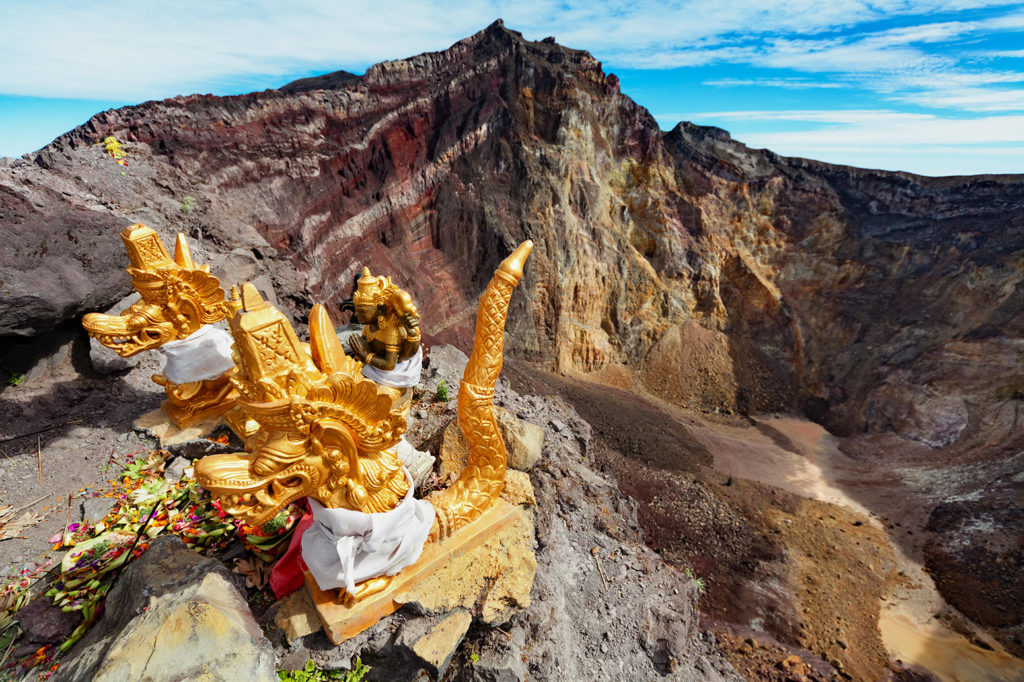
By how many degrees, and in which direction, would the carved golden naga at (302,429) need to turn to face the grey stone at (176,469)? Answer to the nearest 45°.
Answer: approximately 45° to its right

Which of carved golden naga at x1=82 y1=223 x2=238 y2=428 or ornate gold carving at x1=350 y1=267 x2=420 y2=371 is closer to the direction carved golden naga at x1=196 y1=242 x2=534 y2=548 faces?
the carved golden naga

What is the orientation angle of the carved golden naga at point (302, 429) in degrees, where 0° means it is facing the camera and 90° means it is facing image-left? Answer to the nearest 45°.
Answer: approximately 90°

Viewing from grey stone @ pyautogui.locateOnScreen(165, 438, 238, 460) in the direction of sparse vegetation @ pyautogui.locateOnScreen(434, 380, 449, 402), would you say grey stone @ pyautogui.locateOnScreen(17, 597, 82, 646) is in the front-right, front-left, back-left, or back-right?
back-right

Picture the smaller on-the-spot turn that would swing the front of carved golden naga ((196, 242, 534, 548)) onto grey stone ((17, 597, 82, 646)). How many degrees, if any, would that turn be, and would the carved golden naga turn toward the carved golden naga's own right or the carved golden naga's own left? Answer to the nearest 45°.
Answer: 0° — it already faces it

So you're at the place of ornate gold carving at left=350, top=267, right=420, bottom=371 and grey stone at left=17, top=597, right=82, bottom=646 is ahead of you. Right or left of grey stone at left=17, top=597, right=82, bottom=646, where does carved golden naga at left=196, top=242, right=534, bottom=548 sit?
left

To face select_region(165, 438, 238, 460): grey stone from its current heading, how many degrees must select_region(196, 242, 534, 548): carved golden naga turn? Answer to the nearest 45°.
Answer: approximately 45° to its right

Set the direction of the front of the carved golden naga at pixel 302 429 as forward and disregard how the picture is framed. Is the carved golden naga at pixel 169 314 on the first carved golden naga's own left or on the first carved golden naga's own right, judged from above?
on the first carved golden naga's own right
